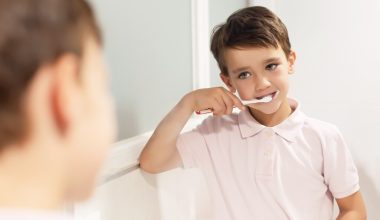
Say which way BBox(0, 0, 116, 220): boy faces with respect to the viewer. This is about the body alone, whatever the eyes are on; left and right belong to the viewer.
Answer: facing away from the viewer and to the right of the viewer

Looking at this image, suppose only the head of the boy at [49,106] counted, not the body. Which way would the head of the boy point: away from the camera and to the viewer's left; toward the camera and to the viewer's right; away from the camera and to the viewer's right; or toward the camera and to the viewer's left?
away from the camera and to the viewer's right
